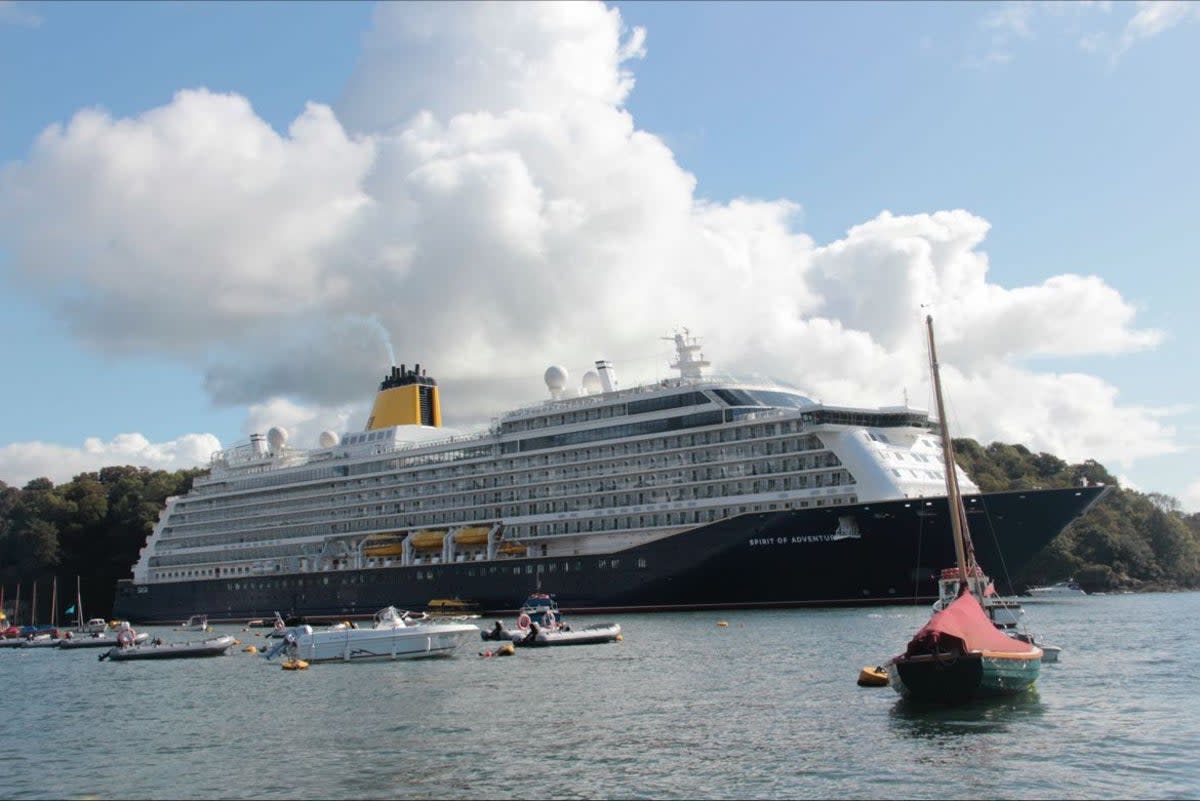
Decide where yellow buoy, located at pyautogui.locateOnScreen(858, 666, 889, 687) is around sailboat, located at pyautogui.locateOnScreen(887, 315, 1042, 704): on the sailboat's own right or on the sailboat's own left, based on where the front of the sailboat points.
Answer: on the sailboat's own left
